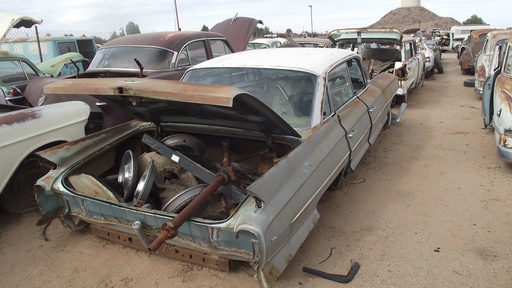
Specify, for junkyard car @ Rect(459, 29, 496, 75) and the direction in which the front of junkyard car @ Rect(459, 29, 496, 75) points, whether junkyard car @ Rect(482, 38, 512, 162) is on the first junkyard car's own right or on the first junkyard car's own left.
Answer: on the first junkyard car's own left

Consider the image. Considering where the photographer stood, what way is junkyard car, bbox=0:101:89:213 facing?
facing away from the viewer and to the right of the viewer

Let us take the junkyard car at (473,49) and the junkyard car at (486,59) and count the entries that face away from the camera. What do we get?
0

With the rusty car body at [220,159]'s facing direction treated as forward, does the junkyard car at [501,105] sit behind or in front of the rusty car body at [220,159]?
in front

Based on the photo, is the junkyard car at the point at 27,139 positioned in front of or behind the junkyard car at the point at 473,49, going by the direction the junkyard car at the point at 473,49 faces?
in front

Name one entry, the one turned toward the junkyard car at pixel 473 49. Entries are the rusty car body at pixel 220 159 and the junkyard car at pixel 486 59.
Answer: the rusty car body

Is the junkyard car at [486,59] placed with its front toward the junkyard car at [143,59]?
no

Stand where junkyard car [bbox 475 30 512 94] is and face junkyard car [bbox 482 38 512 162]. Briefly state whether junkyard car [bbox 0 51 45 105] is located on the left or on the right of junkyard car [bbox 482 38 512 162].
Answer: right

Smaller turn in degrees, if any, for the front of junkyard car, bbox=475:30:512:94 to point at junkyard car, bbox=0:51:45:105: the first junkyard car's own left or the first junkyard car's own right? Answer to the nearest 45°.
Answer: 0° — it already faces it

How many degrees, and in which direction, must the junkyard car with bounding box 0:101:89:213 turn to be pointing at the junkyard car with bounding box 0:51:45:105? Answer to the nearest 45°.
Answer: approximately 45° to its left

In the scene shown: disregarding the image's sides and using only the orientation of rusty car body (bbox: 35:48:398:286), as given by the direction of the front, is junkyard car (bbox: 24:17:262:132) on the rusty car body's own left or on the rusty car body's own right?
on the rusty car body's own left

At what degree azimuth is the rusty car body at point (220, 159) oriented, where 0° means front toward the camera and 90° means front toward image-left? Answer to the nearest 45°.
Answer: approximately 225°

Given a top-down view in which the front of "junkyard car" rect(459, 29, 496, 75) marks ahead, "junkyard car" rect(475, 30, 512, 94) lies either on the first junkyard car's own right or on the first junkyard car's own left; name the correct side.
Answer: on the first junkyard car's own left
